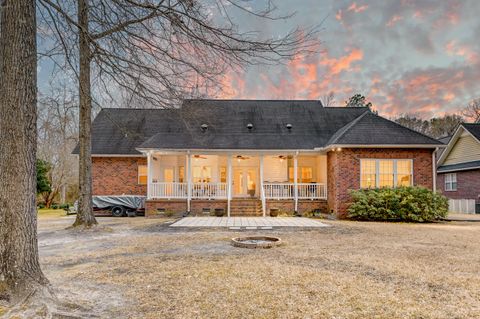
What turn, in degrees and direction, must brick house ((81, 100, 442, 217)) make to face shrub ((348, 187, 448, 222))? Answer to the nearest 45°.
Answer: approximately 45° to its left

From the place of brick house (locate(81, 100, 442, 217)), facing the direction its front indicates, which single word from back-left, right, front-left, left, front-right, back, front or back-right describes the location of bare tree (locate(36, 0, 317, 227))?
front

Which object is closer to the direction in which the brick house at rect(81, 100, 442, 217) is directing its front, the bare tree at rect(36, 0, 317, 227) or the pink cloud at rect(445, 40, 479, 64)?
the bare tree

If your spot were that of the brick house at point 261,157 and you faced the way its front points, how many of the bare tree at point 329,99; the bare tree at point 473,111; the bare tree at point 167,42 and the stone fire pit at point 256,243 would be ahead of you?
2

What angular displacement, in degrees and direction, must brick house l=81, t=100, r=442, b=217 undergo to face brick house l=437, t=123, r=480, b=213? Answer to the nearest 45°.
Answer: approximately 135° to its left

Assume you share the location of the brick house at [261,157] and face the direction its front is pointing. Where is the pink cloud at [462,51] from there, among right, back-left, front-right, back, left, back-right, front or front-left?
left

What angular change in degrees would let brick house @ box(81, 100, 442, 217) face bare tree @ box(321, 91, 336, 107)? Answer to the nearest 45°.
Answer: approximately 180°

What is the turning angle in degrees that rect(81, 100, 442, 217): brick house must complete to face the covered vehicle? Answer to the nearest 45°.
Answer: approximately 90° to its right

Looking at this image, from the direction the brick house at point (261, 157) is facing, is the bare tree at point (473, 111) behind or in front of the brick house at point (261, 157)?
behind

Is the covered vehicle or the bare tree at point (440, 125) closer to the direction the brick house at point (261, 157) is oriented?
the covered vehicle

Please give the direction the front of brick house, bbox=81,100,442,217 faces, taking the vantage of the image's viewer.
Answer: facing the viewer

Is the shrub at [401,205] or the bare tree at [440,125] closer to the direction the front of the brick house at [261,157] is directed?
the shrub

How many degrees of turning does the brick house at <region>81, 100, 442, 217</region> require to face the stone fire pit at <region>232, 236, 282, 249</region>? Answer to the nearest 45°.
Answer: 0° — it already faces it

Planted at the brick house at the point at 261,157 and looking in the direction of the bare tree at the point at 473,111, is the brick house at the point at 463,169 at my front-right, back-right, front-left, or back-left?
front-right

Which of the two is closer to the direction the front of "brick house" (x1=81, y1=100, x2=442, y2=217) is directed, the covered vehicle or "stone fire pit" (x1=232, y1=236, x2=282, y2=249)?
the stone fire pit
